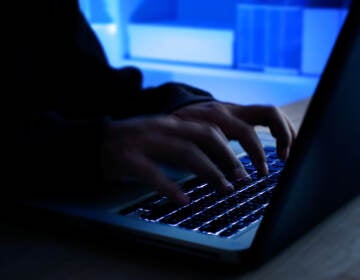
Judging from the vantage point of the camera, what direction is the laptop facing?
facing away from the viewer and to the left of the viewer
